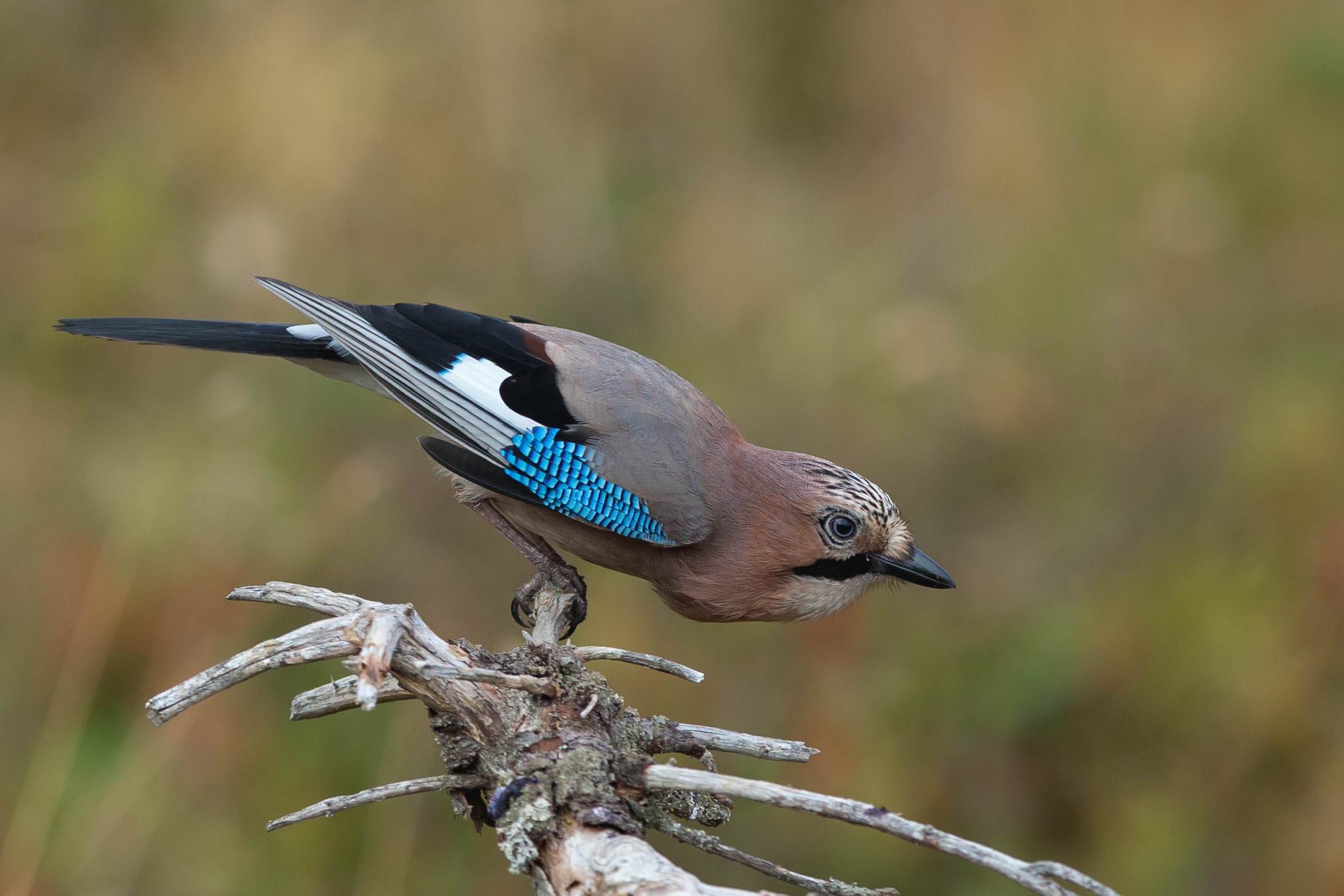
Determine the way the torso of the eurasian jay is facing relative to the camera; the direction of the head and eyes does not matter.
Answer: to the viewer's right
